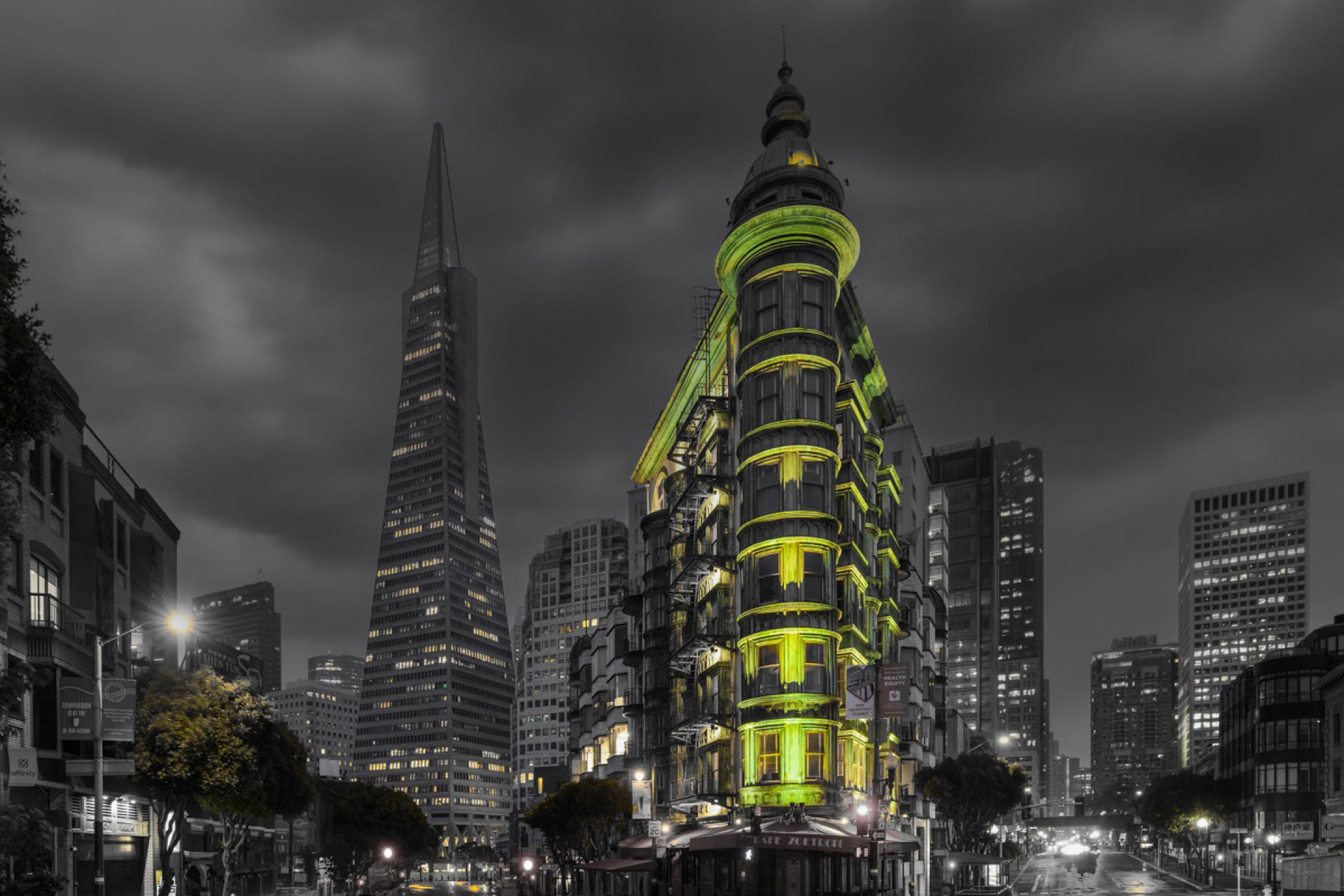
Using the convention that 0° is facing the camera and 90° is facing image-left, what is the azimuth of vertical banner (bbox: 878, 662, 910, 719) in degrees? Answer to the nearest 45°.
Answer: approximately 0°

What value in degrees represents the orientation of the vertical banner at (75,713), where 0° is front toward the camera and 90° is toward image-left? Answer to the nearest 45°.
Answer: approximately 0°
